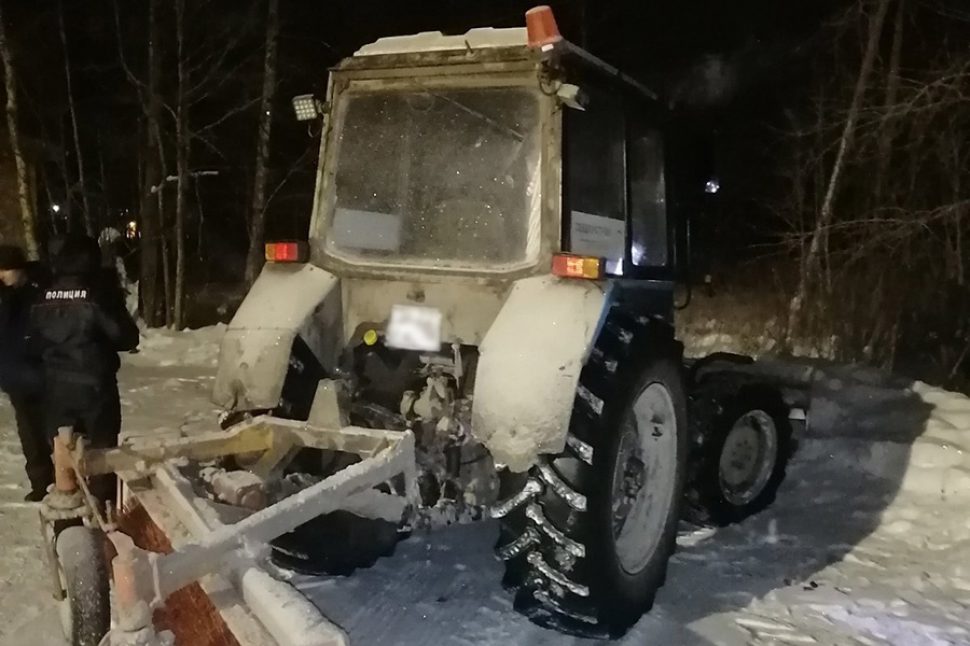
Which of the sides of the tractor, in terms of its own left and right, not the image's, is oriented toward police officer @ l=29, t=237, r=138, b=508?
left

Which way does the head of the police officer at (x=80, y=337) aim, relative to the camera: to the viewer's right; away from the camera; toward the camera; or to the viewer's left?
away from the camera

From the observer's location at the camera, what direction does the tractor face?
facing away from the viewer and to the right of the viewer

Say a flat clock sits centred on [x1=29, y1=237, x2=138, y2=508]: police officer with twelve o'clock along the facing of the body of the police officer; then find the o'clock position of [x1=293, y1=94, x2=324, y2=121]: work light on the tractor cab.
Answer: The work light on the tractor cab is roughly at 3 o'clock from the police officer.

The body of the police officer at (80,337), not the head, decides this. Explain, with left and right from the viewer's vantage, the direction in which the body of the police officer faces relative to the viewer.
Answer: facing away from the viewer and to the right of the viewer

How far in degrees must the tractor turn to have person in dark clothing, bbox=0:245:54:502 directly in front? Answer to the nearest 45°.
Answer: approximately 90° to its left
